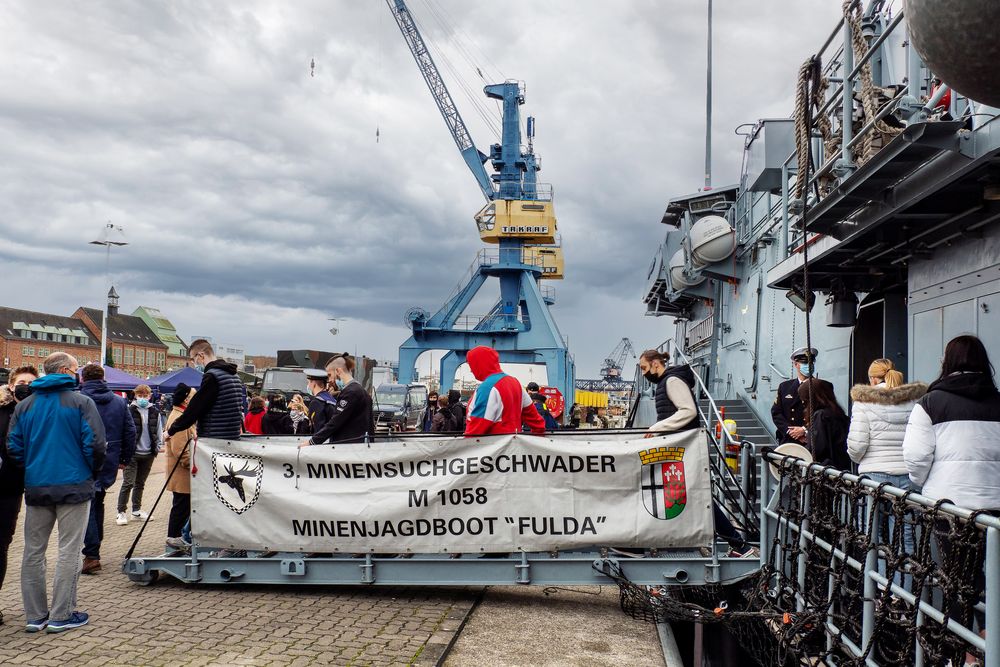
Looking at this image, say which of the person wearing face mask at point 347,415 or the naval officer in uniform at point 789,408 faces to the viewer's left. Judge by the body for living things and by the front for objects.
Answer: the person wearing face mask

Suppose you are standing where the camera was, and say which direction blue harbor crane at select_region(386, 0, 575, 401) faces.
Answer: facing to the left of the viewer

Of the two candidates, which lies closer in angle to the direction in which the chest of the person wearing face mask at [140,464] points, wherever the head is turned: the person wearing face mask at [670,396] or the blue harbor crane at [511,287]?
the person wearing face mask

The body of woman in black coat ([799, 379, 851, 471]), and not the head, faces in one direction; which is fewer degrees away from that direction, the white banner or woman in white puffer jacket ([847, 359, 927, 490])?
the white banner

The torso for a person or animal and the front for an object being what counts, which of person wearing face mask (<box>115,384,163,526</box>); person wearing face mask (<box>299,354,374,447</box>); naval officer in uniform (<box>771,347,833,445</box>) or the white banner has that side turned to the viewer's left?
person wearing face mask (<box>299,354,374,447</box>)

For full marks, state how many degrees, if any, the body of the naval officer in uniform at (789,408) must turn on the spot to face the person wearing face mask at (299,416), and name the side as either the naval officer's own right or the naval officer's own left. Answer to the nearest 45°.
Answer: approximately 90° to the naval officer's own right

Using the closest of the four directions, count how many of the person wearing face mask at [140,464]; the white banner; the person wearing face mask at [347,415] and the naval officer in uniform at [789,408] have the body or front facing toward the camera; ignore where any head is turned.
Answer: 3

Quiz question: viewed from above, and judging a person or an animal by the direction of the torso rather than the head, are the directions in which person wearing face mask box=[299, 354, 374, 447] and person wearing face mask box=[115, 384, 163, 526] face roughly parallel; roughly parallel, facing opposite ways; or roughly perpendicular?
roughly perpendicular

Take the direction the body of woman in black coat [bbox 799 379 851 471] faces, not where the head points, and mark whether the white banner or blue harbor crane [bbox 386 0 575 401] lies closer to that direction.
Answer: the blue harbor crane
